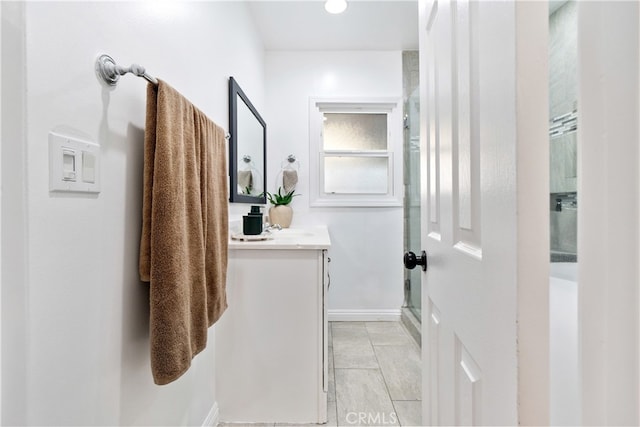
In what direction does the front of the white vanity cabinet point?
to the viewer's right

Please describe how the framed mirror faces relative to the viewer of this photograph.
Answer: facing to the right of the viewer

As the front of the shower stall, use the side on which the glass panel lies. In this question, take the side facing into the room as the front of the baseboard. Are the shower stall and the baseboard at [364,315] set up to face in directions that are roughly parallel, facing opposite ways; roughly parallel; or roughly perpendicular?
roughly perpendicular

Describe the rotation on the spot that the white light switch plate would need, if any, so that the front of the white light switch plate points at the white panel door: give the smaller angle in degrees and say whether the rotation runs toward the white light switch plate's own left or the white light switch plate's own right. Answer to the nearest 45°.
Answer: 0° — it already faces it

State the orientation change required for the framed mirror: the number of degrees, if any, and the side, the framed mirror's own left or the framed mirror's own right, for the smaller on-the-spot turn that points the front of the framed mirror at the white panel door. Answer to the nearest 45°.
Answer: approximately 90° to the framed mirror's own right

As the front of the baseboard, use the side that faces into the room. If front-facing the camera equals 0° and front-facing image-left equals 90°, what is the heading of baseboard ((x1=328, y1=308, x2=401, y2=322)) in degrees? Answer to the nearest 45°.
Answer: approximately 0°

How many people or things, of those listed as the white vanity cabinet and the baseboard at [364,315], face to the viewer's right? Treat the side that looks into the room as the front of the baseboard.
1

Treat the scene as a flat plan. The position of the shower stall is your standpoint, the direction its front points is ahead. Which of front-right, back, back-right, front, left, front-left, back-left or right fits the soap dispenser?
front-left

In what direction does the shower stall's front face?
to the viewer's left

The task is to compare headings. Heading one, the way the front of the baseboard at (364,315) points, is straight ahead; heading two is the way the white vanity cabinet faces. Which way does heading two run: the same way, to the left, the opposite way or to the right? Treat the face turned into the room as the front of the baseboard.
to the left

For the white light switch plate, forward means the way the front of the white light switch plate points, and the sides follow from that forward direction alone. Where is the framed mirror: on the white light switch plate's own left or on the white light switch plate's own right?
on the white light switch plate's own left
